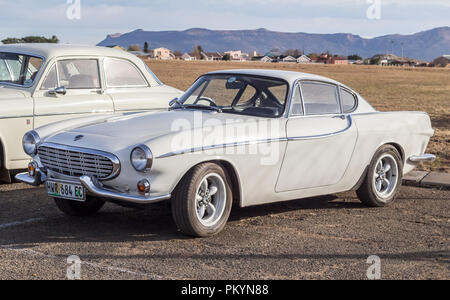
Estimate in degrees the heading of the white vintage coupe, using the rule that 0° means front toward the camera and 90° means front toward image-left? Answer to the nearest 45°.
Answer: approximately 45°

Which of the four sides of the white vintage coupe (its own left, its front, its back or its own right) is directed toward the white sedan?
right

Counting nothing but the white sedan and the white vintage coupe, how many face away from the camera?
0

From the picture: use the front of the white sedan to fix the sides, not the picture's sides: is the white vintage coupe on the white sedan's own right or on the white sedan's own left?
on the white sedan's own left

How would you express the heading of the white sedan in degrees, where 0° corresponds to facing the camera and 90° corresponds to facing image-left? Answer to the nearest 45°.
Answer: approximately 45°
